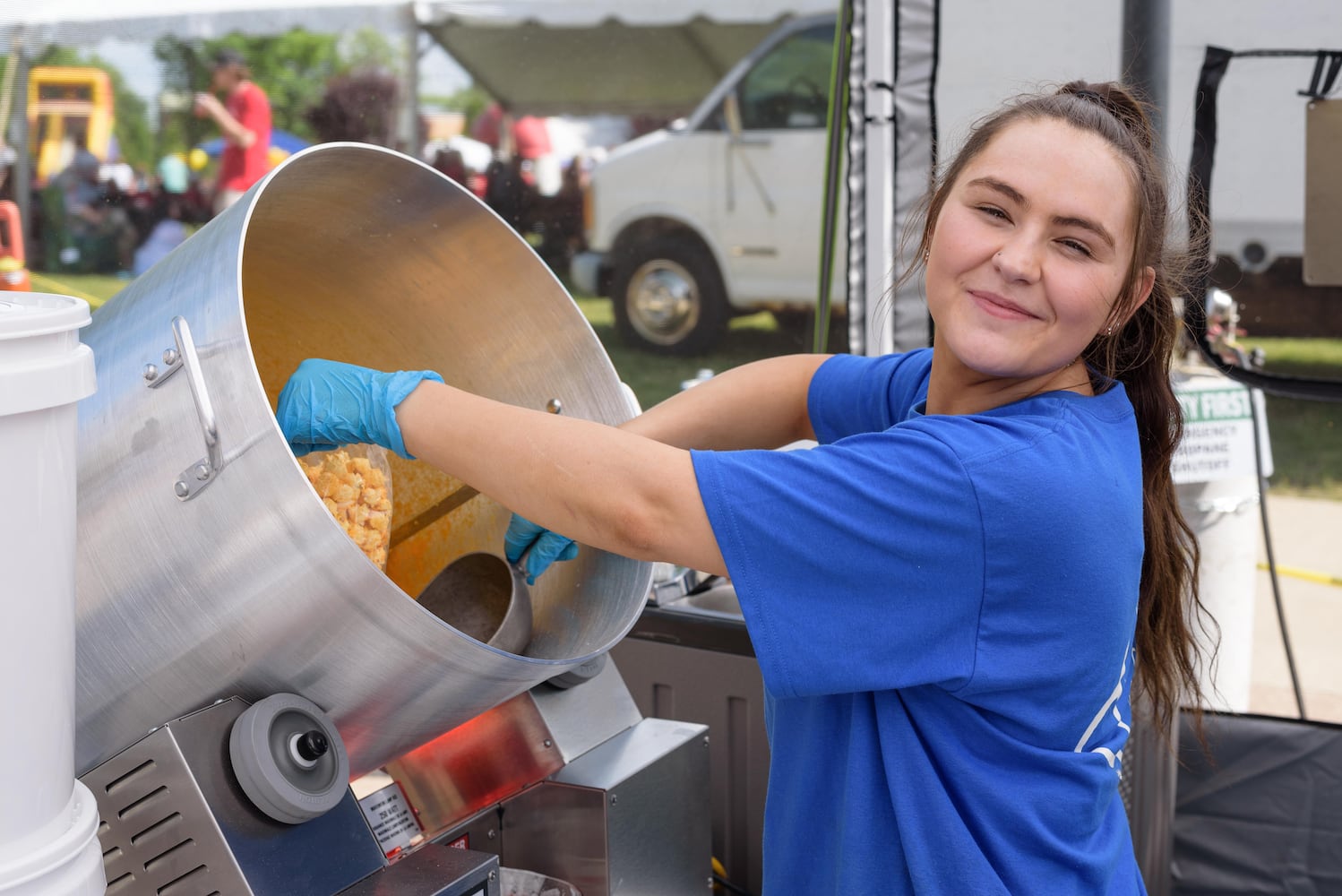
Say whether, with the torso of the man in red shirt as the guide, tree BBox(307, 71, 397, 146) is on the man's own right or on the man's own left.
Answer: on the man's own right

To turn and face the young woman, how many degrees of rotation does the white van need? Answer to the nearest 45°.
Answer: approximately 90° to its left

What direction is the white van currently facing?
to the viewer's left

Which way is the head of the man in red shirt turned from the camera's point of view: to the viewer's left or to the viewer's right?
to the viewer's left

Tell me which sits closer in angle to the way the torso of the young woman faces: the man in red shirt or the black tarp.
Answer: the man in red shirt

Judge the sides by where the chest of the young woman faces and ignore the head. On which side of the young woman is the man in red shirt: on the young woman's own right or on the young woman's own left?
on the young woman's own right

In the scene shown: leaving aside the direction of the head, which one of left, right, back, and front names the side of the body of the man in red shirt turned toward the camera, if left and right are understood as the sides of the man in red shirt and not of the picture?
left

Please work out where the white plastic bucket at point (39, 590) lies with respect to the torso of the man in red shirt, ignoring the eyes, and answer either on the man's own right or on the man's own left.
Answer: on the man's own left

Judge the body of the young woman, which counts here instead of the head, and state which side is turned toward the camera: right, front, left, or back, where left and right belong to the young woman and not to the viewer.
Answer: left
